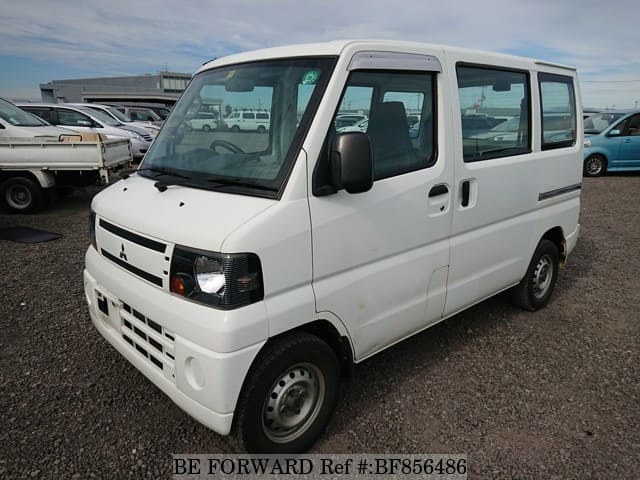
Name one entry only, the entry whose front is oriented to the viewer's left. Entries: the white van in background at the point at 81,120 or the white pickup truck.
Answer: the white pickup truck

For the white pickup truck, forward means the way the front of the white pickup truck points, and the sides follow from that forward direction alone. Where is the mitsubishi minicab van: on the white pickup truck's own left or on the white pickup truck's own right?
on the white pickup truck's own left

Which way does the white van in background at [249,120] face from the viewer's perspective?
to the viewer's left

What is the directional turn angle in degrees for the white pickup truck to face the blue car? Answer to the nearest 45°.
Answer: approximately 180°

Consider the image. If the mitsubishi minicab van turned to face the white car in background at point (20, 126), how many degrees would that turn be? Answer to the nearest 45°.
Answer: approximately 90° to its right

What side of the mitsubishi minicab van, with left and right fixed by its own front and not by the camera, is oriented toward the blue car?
back

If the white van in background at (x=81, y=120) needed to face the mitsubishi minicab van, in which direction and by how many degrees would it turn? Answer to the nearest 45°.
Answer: approximately 45° to its right

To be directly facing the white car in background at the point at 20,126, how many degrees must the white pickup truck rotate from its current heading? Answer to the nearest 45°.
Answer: approximately 90° to its right

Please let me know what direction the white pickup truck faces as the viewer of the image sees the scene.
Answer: facing to the left of the viewer
